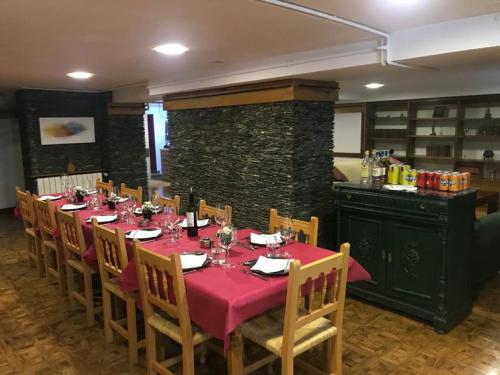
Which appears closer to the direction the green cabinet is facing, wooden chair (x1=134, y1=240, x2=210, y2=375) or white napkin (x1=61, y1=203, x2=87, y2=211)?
the wooden chair

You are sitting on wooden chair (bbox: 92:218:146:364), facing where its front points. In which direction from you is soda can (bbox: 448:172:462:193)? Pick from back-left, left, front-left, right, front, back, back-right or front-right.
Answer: front-right

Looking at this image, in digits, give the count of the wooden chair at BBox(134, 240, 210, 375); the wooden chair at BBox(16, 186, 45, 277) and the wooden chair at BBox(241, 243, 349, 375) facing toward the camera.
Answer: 0

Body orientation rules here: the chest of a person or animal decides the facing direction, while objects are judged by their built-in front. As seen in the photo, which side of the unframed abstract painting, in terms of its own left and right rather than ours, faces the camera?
front

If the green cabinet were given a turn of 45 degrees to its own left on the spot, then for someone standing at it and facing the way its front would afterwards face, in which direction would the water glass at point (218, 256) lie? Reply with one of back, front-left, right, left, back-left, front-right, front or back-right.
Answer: front-right

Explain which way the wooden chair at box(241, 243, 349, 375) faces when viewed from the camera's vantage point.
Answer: facing away from the viewer and to the left of the viewer

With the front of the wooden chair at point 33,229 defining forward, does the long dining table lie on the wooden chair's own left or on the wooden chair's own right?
on the wooden chair's own right

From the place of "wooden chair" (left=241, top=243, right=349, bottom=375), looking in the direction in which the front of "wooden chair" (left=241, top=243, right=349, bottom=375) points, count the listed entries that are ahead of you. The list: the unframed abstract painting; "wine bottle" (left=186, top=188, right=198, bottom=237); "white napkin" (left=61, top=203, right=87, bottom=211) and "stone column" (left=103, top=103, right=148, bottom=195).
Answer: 4

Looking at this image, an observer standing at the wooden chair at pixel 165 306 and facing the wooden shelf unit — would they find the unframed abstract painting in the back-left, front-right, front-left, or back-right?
front-left

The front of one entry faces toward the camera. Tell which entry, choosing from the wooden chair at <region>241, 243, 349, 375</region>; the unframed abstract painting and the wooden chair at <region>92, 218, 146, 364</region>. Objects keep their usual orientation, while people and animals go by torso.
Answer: the unframed abstract painting

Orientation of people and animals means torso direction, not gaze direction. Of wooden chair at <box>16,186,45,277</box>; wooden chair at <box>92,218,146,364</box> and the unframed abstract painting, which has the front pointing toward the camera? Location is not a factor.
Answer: the unframed abstract painting

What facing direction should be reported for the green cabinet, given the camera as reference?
facing the viewer and to the left of the viewer

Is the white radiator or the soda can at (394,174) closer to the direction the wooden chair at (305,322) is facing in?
the white radiator

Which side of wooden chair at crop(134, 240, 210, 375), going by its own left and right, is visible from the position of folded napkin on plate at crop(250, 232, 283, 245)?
front

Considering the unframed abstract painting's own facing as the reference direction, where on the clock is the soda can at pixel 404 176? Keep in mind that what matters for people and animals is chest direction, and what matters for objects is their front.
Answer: The soda can is roughly at 11 o'clock from the unframed abstract painting.

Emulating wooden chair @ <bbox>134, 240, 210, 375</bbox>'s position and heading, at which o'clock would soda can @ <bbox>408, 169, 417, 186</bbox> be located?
The soda can is roughly at 1 o'clock from the wooden chair.

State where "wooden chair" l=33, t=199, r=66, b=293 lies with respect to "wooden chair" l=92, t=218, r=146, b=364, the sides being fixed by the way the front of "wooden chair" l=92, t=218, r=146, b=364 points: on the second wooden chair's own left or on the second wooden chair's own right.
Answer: on the second wooden chair's own left

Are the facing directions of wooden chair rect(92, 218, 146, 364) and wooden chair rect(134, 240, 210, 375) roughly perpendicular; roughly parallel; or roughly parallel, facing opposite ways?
roughly parallel
